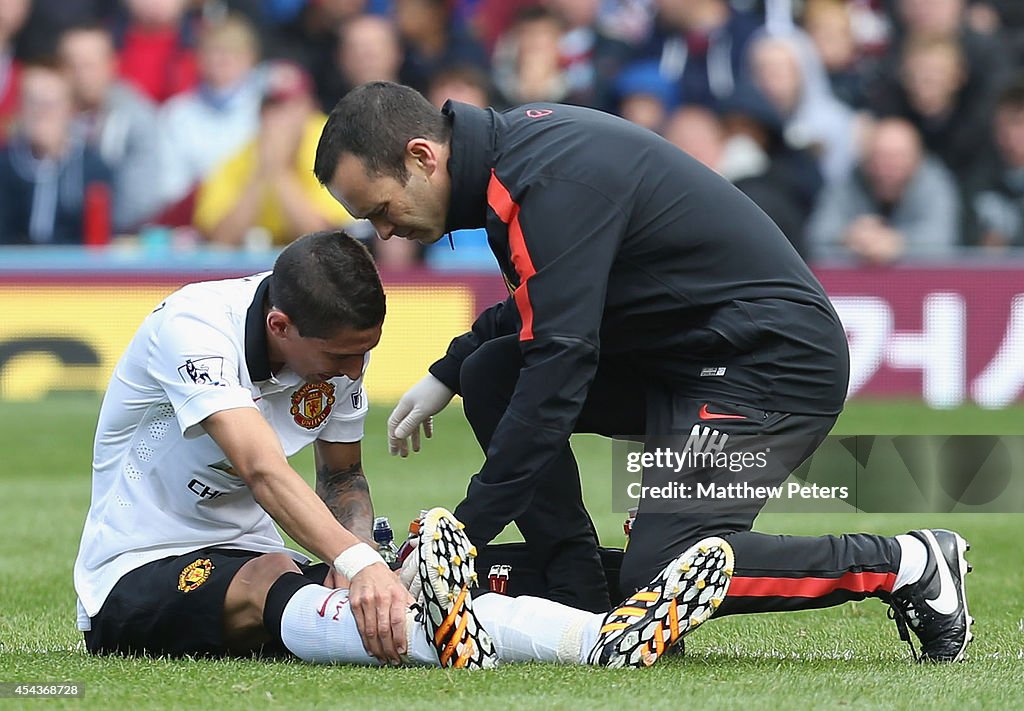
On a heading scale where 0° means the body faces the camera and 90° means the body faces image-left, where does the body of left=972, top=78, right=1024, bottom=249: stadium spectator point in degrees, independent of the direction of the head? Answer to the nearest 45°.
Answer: approximately 0°

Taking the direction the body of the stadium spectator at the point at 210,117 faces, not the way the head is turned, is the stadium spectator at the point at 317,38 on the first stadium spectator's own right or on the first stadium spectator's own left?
on the first stadium spectator's own left

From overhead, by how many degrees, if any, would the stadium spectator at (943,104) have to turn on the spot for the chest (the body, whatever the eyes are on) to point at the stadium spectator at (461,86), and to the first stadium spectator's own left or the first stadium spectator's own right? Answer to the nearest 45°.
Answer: approximately 90° to the first stadium spectator's own right

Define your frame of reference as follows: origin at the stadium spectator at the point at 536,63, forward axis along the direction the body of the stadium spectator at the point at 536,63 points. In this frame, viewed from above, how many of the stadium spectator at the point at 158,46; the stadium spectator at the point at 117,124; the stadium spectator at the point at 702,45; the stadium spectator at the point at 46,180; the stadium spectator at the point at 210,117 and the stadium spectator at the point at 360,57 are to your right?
5

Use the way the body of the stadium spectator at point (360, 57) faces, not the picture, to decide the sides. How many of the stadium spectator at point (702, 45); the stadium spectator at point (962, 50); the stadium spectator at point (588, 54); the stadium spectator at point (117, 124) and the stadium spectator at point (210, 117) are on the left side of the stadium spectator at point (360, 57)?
3

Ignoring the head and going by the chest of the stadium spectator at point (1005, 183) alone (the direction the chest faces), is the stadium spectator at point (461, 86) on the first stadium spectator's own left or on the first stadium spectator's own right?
on the first stadium spectator's own right

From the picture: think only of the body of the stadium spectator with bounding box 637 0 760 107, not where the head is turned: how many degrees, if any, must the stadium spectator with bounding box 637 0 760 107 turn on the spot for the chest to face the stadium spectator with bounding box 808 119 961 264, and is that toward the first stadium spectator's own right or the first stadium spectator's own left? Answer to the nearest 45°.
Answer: approximately 45° to the first stadium spectator's own left
